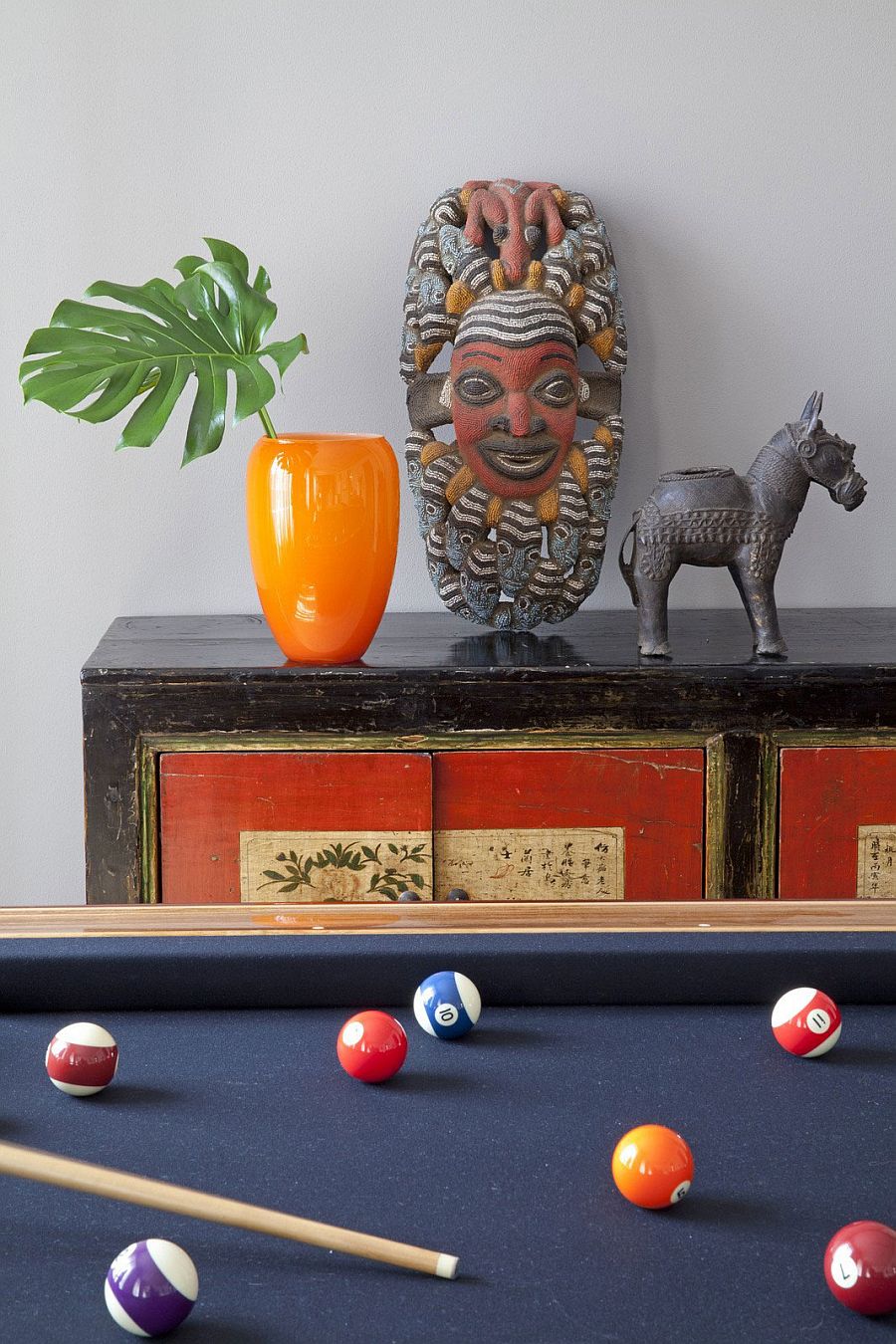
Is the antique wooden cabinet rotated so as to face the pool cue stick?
yes

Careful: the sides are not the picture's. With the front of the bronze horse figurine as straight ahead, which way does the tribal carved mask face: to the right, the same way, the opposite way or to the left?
to the right

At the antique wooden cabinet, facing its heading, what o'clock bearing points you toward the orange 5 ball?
The orange 5 ball is roughly at 12 o'clock from the antique wooden cabinet.

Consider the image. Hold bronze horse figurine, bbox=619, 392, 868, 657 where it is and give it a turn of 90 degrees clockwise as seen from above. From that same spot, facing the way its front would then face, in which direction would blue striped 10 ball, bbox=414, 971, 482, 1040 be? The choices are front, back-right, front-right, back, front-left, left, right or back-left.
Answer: front

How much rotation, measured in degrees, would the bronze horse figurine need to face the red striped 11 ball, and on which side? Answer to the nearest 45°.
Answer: approximately 90° to its right

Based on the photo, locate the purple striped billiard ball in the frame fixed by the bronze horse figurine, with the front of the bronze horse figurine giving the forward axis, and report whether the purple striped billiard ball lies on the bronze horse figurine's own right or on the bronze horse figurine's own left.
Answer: on the bronze horse figurine's own right

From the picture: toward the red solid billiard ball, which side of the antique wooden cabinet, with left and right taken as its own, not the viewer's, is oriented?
front

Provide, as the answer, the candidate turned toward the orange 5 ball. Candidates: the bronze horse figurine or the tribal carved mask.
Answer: the tribal carved mask

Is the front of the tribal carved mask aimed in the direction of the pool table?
yes

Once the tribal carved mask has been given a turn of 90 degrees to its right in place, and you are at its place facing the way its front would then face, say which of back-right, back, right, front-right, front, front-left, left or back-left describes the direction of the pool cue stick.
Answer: left

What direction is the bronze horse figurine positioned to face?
to the viewer's right

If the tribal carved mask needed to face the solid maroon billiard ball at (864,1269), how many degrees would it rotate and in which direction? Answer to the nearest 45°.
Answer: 0° — it already faces it

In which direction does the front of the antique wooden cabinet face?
toward the camera

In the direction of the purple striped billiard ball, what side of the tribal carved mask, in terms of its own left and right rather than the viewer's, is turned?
front
